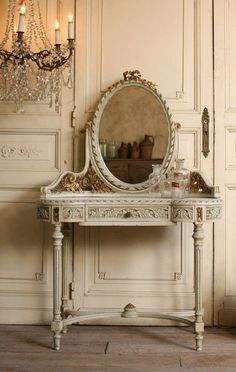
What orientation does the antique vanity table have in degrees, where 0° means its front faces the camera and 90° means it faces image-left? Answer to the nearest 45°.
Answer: approximately 0°
